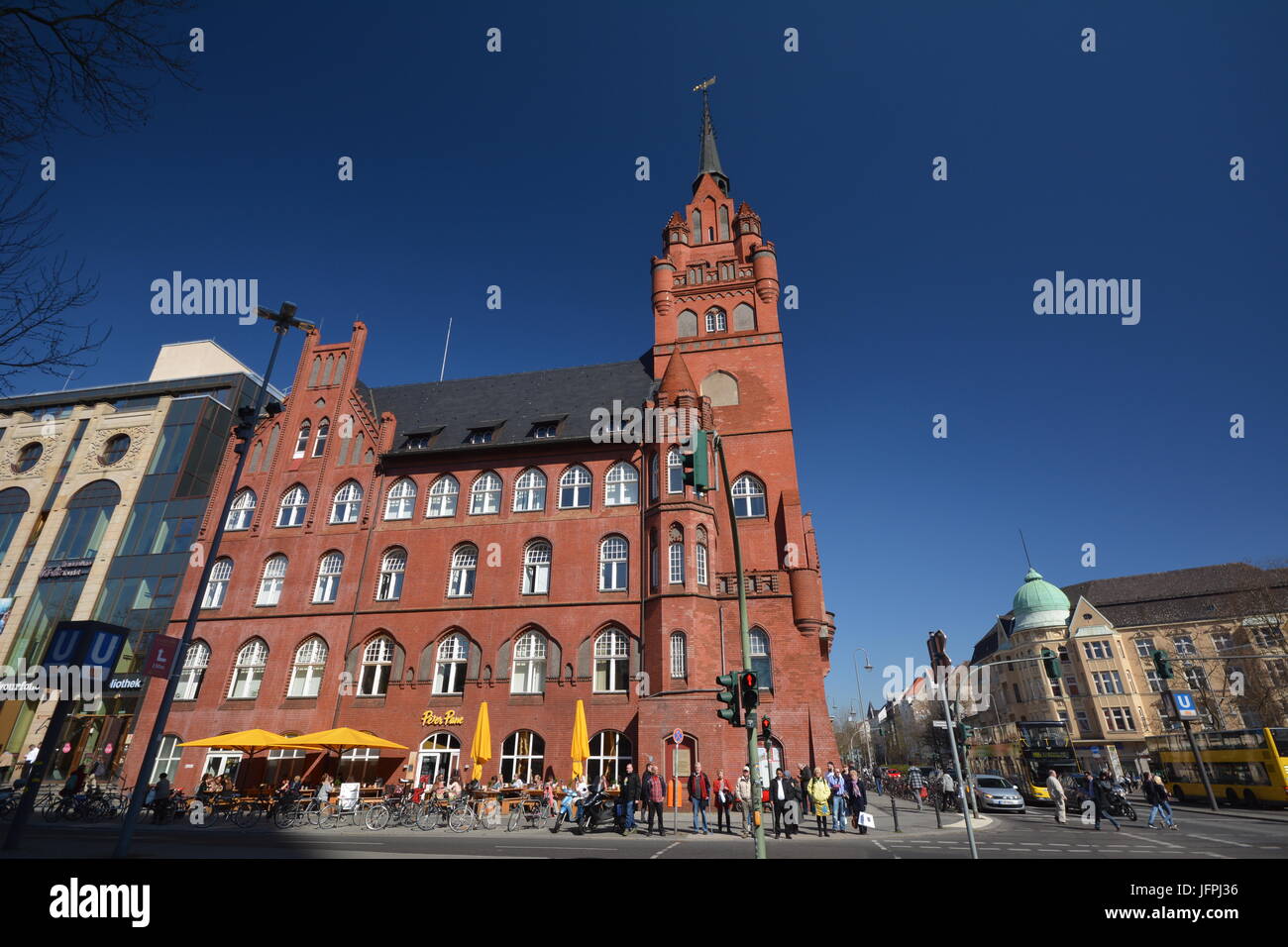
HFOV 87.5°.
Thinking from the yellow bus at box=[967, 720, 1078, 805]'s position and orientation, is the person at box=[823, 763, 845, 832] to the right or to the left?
on its right

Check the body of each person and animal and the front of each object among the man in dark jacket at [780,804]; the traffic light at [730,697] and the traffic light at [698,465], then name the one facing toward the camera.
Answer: the man in dark jacket

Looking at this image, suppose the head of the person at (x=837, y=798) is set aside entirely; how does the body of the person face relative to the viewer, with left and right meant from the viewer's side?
facing the viewer

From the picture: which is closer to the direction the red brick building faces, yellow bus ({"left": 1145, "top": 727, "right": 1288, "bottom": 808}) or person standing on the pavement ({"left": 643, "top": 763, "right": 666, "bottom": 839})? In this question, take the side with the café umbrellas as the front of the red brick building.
the person standing on the pavement

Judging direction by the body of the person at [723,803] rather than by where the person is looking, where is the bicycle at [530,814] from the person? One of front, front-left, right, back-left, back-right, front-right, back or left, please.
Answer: right

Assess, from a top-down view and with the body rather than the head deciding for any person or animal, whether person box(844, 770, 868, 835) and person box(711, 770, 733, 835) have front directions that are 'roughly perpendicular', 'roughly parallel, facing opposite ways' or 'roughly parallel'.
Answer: roughly parallel

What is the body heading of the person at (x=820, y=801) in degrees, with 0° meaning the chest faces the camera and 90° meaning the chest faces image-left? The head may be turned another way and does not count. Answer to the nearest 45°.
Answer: approximately 0°

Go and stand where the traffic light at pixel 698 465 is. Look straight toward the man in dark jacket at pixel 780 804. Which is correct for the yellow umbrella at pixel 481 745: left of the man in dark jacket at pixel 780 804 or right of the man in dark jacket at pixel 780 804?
left

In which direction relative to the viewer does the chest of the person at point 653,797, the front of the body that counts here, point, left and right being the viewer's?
facing the viewer

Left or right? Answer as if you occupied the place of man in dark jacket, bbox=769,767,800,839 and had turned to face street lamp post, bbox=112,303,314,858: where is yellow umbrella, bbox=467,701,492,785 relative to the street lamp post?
right

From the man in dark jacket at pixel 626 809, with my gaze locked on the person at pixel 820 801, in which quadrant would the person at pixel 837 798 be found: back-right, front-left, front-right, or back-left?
front-left

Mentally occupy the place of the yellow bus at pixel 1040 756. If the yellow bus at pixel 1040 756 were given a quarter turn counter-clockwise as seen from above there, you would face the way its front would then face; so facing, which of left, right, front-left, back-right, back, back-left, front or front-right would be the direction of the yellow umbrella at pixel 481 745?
back

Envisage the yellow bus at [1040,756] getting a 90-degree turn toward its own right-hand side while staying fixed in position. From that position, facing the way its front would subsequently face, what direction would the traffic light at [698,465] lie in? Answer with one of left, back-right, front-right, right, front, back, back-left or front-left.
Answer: front-left

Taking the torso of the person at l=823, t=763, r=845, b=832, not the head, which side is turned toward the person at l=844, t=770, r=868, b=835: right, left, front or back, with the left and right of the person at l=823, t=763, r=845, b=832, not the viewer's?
left
